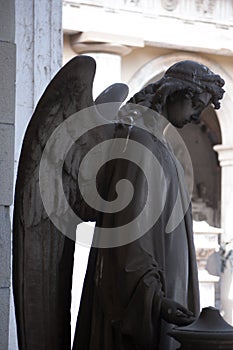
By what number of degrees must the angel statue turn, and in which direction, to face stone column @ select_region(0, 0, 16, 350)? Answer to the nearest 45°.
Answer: approximately 135° to its left

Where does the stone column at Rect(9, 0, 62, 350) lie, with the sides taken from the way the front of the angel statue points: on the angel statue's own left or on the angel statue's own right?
on the angel statue's own left

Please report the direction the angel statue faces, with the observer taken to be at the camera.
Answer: facing to the right of the viewer

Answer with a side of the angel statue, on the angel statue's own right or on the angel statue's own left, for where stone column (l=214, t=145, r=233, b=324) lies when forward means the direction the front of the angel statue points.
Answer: on the angel statue's own left
